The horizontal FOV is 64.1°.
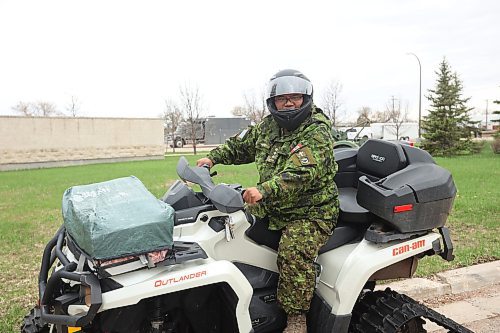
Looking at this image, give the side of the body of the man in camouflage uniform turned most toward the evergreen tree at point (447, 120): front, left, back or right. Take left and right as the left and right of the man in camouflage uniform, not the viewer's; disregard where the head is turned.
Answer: back

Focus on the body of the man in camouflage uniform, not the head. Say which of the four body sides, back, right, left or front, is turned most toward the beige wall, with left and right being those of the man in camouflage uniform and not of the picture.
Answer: right

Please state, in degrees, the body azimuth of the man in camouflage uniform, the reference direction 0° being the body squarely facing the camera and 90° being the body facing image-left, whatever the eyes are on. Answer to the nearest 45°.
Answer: approximately 45°
